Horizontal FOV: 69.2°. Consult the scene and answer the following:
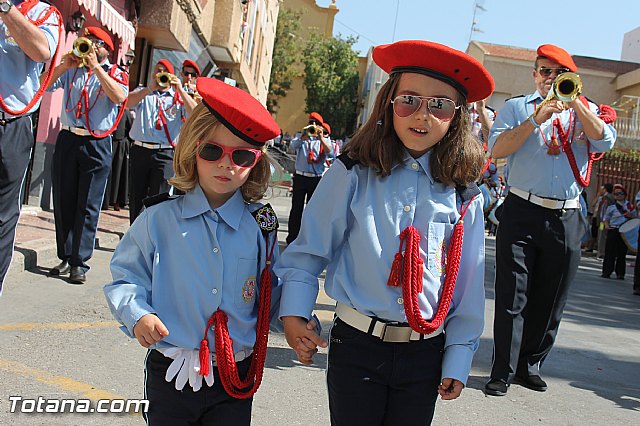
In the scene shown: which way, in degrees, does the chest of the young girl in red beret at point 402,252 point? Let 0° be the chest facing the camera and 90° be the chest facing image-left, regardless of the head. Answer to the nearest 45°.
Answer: approximately 0°

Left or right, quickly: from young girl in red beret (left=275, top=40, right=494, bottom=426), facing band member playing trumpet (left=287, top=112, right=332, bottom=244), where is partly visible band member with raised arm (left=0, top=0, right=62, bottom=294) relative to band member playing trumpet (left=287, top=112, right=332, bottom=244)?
left

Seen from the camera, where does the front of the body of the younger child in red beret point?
toward the camera
